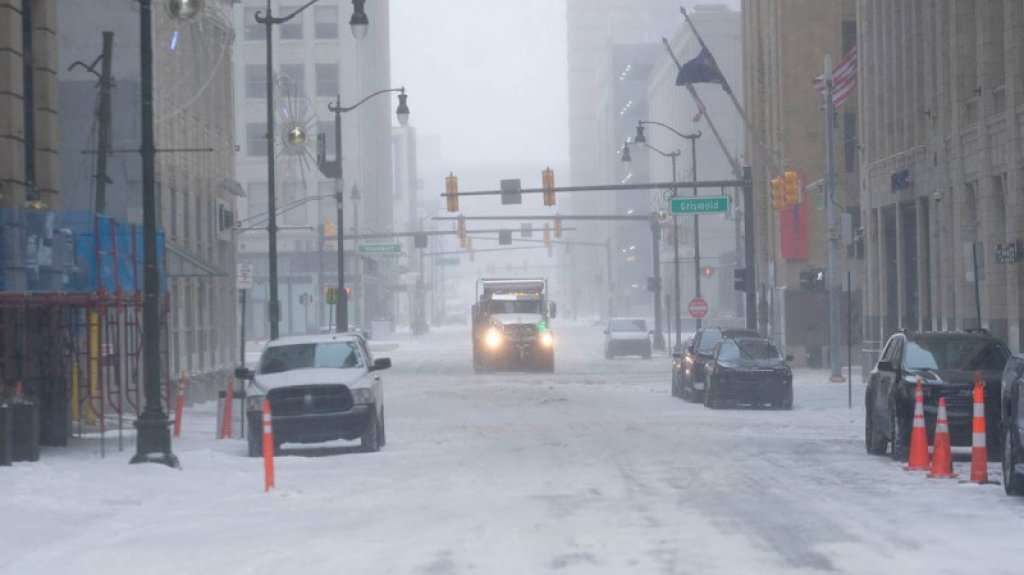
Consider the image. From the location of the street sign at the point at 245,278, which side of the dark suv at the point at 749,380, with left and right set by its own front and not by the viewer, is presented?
right

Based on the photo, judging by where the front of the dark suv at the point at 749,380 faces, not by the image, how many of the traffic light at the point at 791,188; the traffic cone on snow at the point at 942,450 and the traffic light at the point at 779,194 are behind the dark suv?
2

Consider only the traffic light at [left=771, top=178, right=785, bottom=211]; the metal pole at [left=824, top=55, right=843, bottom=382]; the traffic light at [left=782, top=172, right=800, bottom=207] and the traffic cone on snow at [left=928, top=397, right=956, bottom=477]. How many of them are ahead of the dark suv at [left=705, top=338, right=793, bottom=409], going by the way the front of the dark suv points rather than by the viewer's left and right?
1

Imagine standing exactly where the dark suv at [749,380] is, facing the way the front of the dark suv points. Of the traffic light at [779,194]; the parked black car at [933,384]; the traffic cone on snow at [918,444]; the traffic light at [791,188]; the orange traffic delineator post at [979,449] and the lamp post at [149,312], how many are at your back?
2

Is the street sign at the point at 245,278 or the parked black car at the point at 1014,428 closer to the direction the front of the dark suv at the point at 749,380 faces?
the parked black car

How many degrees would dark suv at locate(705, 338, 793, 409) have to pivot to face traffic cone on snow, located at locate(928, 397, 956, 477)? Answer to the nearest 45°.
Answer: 0° — it already faces it

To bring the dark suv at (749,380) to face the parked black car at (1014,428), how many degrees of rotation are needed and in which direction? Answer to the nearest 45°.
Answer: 0° — it already faces it

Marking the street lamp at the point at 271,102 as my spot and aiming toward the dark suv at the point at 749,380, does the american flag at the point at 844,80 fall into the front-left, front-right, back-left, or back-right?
front-left

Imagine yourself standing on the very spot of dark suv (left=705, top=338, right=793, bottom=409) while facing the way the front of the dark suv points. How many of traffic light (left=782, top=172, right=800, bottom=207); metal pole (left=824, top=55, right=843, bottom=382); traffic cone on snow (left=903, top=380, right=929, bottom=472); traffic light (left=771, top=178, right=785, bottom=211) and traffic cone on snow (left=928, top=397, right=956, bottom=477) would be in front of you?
2

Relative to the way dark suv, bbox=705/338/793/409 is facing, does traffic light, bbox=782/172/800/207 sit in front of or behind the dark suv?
behind

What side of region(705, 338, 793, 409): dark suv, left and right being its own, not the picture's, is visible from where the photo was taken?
front

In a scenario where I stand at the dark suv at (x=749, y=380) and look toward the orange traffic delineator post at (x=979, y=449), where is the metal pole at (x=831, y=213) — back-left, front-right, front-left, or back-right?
back-left

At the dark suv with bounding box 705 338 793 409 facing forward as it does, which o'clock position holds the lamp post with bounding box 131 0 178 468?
The lamp post is roughly at 1 o'clock from the dark suv.

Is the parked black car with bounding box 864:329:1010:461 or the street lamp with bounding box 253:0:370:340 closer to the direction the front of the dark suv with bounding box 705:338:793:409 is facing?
the parked black car
